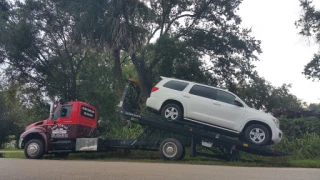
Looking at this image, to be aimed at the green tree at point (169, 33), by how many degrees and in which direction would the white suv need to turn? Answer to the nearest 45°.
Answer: approximately 90° to its left

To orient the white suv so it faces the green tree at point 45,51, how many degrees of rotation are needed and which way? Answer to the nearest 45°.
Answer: approximately 135° to its left

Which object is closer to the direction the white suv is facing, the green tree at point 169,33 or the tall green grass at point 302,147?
the tall green grass

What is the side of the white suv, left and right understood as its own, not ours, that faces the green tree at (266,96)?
left

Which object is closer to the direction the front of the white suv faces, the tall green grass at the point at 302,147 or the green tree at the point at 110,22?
the tall green grass

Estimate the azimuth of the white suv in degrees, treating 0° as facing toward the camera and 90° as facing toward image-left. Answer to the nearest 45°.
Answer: approximately 270°

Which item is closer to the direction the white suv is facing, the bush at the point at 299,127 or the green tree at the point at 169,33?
the bush

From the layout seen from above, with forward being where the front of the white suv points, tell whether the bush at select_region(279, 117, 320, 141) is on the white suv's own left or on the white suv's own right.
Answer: on the white suv's own left

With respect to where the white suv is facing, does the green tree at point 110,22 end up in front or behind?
behind
